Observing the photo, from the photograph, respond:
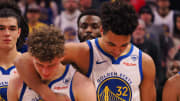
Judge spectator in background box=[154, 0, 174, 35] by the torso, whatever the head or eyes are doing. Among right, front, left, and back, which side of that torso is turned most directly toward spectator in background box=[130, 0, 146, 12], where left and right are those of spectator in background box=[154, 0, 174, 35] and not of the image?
right

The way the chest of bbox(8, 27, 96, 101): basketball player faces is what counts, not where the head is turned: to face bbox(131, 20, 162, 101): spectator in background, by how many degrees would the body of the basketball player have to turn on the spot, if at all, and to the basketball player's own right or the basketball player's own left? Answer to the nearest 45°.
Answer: approximately 135° to the basketball player's own left

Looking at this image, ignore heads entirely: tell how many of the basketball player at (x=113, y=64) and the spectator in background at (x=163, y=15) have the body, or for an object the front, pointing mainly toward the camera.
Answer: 2

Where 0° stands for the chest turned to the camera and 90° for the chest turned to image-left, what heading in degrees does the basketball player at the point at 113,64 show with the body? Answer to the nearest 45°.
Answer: approximately 0°

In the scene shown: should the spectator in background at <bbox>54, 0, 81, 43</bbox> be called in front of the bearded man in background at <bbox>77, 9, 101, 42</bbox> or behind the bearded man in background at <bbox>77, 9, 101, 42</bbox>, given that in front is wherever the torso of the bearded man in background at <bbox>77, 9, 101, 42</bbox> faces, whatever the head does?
behind

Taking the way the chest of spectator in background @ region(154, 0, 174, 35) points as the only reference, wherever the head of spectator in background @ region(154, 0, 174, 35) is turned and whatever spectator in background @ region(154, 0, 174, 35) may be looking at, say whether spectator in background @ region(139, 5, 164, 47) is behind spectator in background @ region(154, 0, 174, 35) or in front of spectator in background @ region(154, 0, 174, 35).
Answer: in front

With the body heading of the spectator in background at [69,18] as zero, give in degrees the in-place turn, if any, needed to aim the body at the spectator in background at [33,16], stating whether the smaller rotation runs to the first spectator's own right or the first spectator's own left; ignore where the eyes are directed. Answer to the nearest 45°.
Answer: approximately 90° to the first spectator's own right
